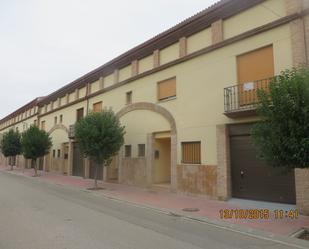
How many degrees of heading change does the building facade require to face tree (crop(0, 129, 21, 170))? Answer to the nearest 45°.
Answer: approximately 90° to its right

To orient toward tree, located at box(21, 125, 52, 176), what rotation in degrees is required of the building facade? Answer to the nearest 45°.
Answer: approximately 90° to its right

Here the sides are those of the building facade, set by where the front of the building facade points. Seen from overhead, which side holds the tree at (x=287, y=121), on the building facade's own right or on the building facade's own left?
on the building facade's own left
